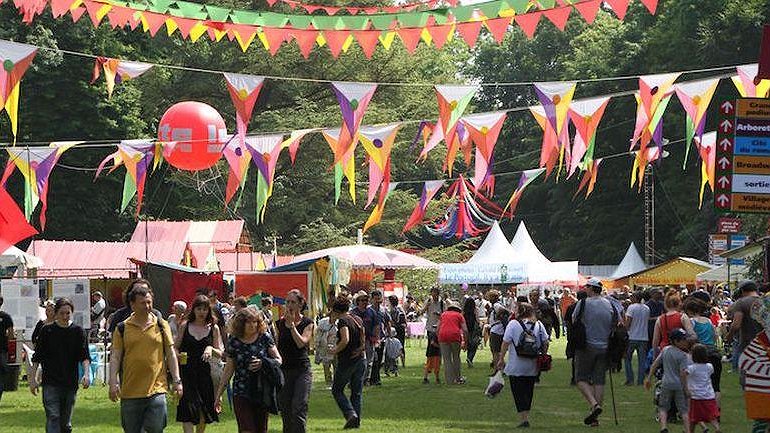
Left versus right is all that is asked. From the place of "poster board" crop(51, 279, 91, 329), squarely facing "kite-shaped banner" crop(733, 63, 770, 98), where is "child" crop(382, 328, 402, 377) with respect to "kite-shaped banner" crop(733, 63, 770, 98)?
left

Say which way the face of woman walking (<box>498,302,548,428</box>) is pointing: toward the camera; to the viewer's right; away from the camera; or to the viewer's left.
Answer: away from the camera

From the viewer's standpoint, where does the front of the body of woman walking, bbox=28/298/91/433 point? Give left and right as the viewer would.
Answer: facing the viewer

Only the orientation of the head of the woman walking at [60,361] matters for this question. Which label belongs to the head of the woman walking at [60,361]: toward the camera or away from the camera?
toward the camera

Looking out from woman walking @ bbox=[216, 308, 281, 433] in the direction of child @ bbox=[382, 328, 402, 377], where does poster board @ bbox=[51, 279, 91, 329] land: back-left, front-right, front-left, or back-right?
front-left

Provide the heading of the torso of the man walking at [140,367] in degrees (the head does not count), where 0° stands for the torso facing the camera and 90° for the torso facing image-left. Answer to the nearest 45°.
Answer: approximately 0°

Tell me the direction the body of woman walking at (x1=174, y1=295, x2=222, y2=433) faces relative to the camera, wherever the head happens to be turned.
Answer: toward the camera

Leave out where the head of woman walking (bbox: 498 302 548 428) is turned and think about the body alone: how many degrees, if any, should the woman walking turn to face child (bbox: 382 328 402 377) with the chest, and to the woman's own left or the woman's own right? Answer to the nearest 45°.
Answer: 0° — they already face them

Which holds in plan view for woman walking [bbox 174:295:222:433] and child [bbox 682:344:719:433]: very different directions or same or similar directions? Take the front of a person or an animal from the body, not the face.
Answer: very different directions

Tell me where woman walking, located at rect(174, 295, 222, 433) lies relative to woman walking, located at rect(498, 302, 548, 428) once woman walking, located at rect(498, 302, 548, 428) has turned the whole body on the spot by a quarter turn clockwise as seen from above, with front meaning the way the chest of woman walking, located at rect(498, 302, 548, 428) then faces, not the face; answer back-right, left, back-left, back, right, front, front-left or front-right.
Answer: back-right

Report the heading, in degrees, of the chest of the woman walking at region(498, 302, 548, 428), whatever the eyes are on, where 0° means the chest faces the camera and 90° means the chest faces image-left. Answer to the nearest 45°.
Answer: approximately 180°

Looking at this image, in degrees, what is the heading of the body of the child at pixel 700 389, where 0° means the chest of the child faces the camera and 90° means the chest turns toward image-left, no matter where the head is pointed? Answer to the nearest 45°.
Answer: approximately 180°

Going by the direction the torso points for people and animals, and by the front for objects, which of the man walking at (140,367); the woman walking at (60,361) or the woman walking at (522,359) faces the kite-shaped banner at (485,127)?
the woman walking at (522,359)

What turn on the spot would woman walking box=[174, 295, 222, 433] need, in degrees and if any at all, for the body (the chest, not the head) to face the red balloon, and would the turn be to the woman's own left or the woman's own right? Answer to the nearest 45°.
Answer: approximately 180°

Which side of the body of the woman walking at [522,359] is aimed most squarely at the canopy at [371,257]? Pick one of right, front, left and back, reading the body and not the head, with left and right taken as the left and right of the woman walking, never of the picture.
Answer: front
